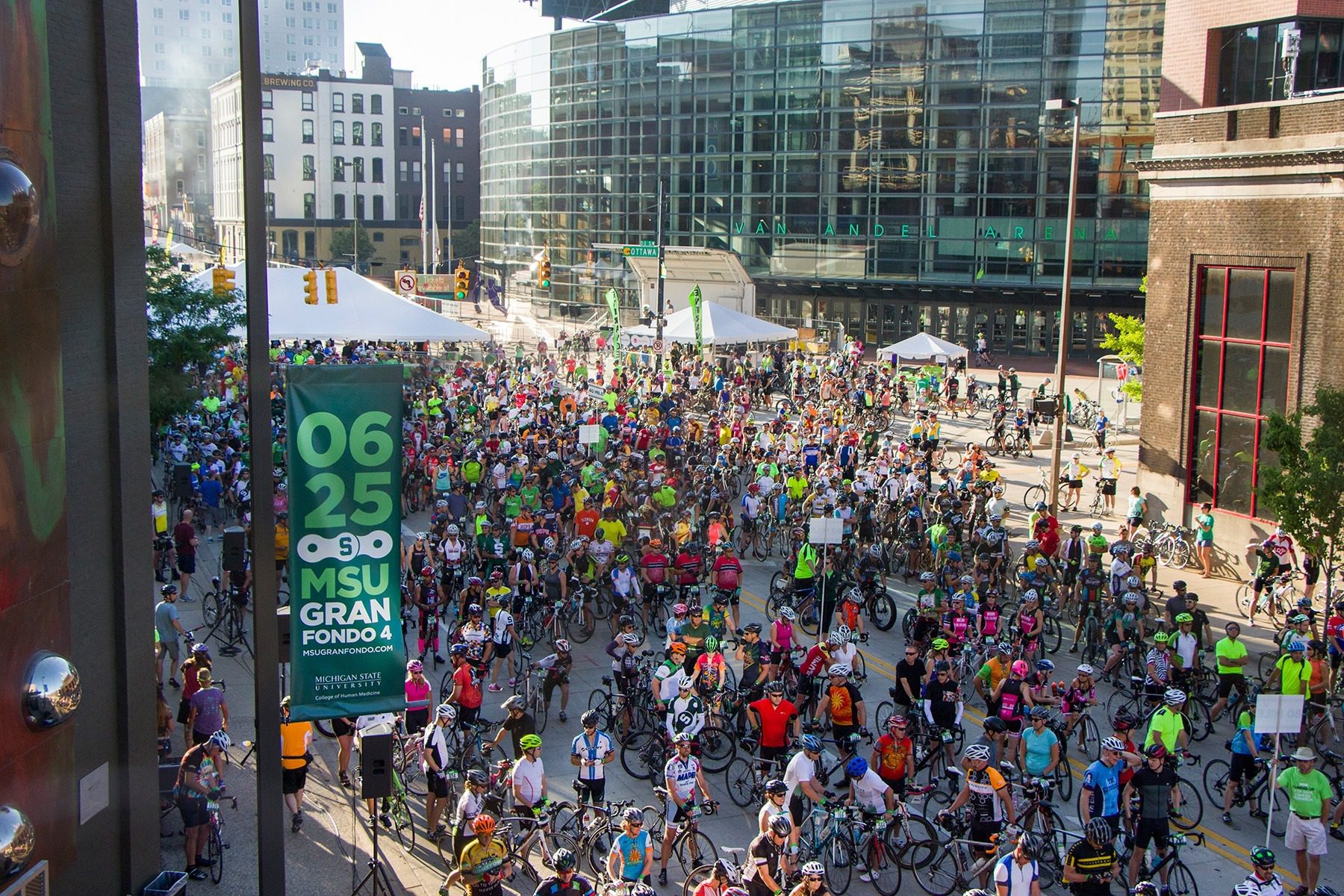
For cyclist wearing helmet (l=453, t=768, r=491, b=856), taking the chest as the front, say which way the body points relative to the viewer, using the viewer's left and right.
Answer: facing the viewer and to the right of the viewer

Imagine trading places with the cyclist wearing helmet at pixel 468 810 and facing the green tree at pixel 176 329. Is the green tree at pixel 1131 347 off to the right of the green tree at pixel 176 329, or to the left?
right

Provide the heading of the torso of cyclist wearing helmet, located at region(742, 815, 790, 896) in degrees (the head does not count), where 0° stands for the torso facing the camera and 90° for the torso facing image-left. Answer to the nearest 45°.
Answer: approximately 315°

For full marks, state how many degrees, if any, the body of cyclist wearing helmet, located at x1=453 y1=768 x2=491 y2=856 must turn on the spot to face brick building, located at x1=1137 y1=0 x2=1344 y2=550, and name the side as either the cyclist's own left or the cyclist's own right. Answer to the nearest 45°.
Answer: approximately 90° to the cyclist's own left

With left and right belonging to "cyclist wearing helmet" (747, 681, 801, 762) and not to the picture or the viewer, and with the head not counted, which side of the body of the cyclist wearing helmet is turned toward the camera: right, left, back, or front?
front

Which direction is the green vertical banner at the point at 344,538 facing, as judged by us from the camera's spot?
facing the viewer

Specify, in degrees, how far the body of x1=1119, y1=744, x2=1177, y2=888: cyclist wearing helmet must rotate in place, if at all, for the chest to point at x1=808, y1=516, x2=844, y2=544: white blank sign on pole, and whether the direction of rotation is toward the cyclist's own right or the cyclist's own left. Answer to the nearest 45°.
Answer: approximately 135° to the cyclist's own right

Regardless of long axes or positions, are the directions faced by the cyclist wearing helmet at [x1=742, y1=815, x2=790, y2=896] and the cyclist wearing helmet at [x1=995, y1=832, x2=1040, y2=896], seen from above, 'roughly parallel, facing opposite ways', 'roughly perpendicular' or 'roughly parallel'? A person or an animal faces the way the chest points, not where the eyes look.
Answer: roughly parallel

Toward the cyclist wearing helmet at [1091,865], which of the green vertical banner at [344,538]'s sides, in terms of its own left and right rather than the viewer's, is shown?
left

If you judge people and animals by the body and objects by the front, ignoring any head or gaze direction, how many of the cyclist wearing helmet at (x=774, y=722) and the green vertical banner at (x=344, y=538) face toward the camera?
2

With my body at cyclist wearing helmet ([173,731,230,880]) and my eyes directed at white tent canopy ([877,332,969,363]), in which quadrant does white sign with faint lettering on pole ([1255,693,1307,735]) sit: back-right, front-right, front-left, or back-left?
front-right

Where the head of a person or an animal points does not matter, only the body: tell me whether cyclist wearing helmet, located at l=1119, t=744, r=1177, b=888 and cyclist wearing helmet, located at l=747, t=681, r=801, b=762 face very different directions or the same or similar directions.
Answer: same or similar directions

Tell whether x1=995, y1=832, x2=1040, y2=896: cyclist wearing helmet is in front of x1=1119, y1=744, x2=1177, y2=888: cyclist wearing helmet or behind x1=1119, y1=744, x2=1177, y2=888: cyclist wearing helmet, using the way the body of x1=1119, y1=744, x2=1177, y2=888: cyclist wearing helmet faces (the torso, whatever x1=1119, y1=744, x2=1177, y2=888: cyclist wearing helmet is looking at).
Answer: in front

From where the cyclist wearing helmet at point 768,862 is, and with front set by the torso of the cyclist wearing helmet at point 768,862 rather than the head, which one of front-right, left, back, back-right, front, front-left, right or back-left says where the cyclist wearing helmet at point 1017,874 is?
front-left
